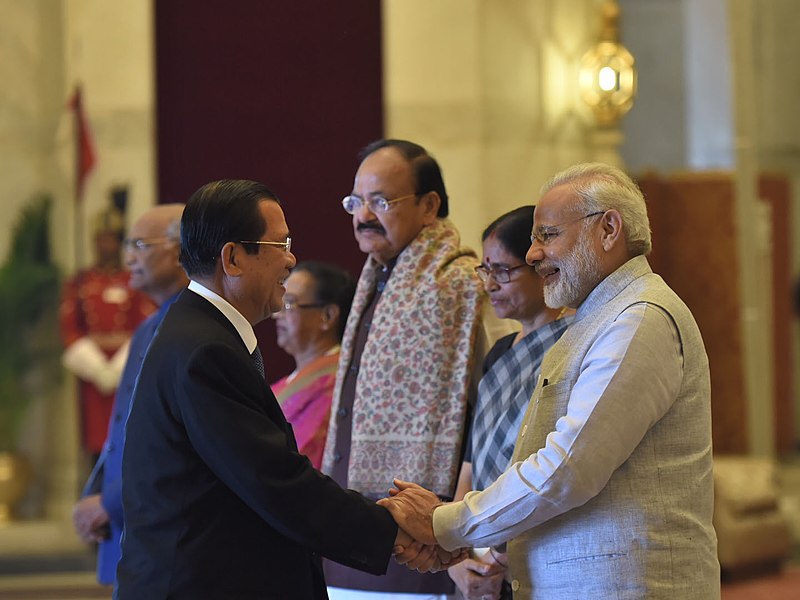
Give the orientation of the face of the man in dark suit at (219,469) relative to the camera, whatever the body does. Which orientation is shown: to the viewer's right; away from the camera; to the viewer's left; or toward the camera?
to the viewer's right

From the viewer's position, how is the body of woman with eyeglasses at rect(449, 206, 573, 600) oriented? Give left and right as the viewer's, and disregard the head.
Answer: facing the viewer and to the left of the viewer

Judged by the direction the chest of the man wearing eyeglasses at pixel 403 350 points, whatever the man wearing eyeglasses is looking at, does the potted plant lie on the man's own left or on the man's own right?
on the man's own right

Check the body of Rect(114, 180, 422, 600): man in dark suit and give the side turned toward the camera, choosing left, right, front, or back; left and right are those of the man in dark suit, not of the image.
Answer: right

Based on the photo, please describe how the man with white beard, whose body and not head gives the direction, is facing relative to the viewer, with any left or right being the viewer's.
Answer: facing to the left of the viewer

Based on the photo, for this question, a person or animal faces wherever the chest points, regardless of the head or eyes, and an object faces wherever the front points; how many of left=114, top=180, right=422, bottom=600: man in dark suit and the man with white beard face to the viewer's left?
1

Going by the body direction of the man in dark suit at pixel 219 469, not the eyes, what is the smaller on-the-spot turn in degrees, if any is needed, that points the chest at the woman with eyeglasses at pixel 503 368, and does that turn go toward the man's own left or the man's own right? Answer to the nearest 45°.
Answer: approximately 45° to the man's own left

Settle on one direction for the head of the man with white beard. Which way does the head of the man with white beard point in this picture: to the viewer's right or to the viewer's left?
to the viewer's left

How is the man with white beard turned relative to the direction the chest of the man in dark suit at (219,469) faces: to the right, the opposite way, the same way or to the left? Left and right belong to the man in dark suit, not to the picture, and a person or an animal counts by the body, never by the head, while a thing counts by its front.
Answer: the opposite way

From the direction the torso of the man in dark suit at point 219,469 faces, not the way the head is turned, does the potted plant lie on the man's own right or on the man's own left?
on the man's own left

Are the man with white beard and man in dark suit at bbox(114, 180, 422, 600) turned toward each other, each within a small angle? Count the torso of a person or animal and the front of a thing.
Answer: yes
